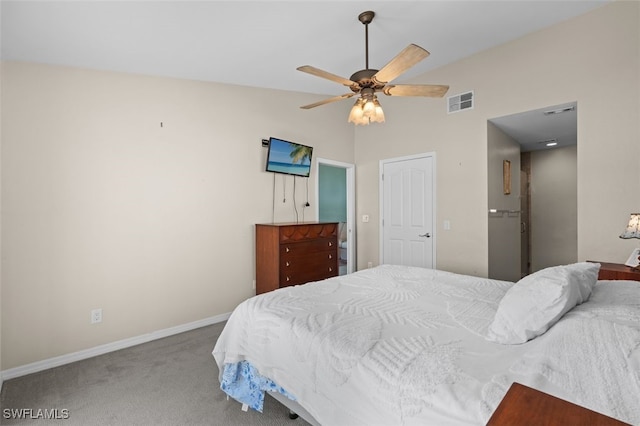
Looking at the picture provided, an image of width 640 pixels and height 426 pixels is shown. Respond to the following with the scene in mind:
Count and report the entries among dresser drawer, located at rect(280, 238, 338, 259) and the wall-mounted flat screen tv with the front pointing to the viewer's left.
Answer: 0

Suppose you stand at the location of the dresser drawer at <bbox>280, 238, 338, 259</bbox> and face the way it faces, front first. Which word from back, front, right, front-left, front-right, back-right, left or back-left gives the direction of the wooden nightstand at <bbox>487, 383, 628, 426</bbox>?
front-right

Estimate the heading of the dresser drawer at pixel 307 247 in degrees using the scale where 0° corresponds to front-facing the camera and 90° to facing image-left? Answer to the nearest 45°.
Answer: approximately 315°

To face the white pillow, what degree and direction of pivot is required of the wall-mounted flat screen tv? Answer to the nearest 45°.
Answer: approximately 45° to its right

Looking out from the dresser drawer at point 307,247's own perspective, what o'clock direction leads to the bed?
The bed is roughly at 1 o'clock from the dresser drawer.

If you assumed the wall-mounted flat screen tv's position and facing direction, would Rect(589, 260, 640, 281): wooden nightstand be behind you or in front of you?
in front

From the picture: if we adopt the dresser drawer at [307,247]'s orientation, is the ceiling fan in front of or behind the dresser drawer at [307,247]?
in front

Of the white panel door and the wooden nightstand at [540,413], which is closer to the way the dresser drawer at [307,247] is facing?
the wooden nightstand
